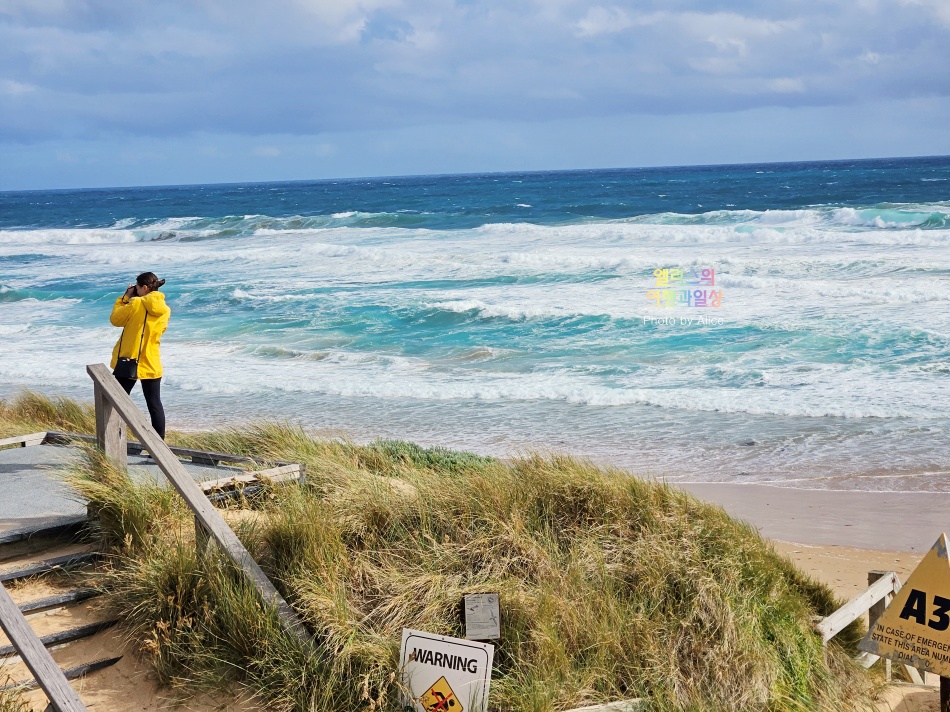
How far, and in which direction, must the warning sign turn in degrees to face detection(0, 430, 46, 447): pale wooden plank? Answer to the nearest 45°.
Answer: approximately 135° to its right

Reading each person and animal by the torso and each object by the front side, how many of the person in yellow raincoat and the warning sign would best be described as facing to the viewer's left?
1

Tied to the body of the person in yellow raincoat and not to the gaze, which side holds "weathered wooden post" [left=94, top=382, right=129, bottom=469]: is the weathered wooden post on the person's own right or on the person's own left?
on the person's own left

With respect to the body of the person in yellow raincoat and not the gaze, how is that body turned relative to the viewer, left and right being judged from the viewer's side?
facing to the left of the viewer

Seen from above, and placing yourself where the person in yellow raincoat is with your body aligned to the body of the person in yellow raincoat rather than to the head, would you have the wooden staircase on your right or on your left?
on your left

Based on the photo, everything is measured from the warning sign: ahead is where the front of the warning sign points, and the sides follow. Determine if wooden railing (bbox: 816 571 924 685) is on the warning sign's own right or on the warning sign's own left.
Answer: on the warning sign's own left

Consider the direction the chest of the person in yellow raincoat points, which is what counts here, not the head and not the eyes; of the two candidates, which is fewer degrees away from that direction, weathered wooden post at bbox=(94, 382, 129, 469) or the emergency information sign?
the weathered wooden post

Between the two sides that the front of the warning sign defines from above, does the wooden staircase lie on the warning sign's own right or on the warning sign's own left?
on the warning sign's own right

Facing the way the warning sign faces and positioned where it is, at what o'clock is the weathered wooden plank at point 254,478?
The weathered wooden plank is roughly at 5 o'clock from the warning sign.

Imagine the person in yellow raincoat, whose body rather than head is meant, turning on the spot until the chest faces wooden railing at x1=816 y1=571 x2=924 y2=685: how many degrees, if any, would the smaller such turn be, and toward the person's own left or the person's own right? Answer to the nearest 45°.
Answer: approximately 135° to the person's own left

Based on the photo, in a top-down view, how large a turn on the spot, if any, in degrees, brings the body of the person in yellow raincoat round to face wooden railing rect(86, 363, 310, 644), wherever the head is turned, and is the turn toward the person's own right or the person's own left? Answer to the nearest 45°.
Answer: approximately 90° to the person's own left

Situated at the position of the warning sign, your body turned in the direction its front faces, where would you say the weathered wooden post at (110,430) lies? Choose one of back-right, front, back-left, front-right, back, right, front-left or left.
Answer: back-right

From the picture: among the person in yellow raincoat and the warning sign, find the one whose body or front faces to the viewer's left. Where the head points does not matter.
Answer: the person in yellow raincoat

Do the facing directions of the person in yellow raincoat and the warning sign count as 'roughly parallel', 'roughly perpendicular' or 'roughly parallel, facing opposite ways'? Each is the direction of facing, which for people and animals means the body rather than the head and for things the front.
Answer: roughly perpendicular

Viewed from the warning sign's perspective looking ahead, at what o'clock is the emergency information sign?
The emergency information sign is roughly at 9 o'clock from the warning sign.
